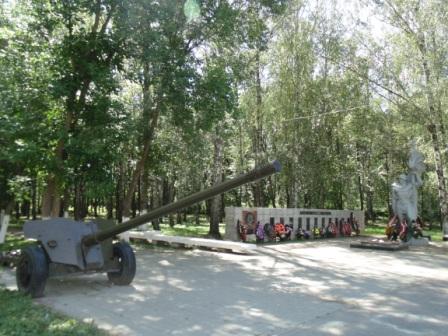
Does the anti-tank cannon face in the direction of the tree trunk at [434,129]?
no

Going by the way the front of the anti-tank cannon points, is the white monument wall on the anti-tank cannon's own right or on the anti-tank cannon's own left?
on the anti-tank cannon's own left

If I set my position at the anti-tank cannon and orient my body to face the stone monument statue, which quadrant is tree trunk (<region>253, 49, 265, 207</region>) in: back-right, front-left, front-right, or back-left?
front-left

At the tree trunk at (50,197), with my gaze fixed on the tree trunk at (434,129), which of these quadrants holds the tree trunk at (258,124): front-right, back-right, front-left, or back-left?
front-left

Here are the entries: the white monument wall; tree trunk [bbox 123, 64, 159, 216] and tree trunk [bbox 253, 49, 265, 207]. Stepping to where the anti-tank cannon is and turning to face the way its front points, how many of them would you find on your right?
0

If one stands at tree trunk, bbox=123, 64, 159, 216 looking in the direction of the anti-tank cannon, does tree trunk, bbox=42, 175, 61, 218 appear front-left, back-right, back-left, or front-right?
front-right

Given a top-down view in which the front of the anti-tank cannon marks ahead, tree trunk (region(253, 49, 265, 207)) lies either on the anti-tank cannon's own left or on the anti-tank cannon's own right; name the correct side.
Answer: on the anti-tank cannon's own left

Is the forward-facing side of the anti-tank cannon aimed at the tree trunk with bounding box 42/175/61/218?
no

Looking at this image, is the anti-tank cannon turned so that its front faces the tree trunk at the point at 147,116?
no
